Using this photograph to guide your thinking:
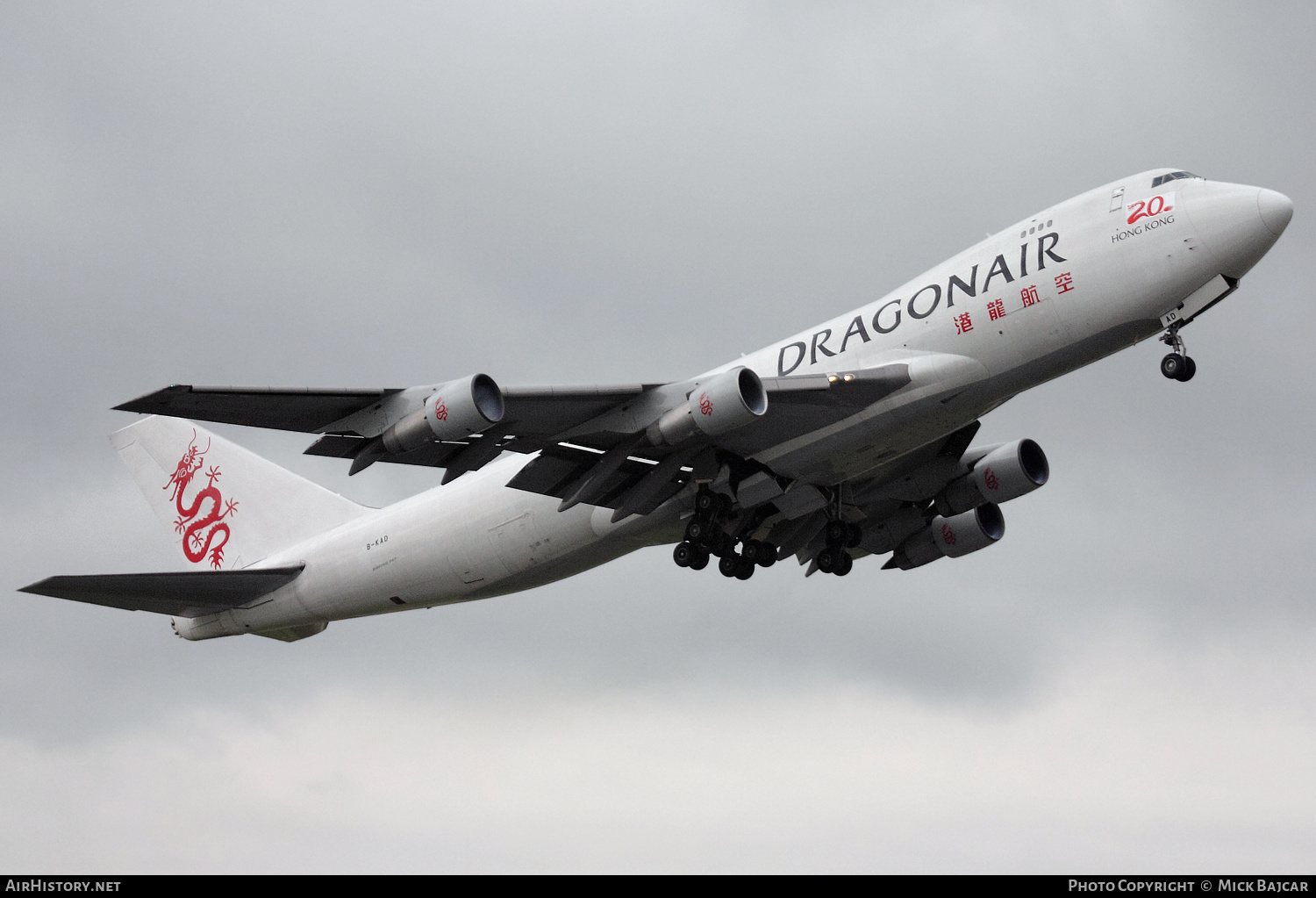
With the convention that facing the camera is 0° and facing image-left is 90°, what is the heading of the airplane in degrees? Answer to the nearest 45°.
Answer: approximately 315°
